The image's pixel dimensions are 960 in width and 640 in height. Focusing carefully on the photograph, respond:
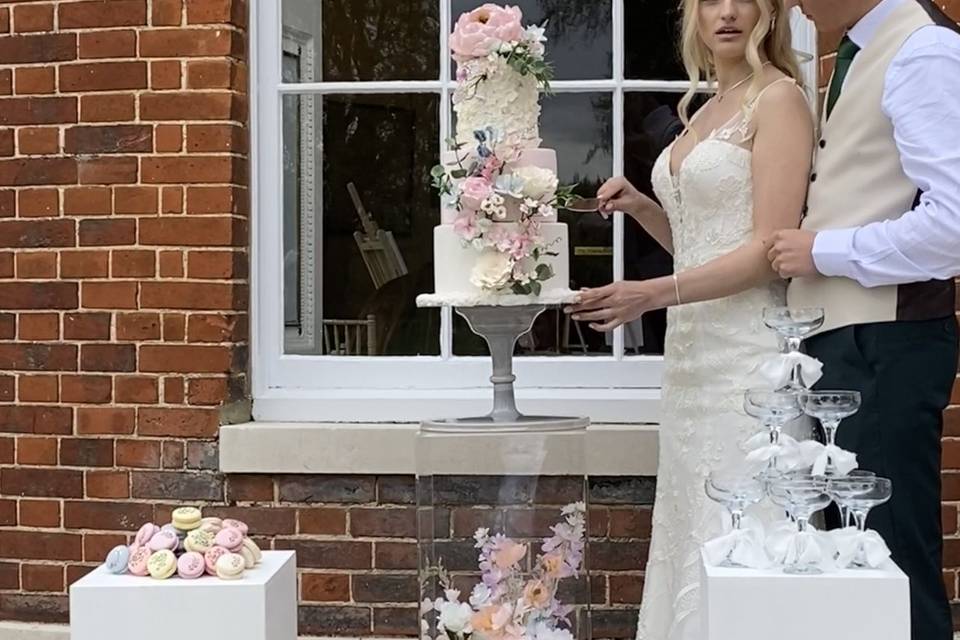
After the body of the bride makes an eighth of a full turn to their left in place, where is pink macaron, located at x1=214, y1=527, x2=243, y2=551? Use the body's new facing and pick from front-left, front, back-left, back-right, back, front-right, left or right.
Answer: front-right

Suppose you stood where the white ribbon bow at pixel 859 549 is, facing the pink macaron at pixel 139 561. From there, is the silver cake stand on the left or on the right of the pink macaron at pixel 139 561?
right

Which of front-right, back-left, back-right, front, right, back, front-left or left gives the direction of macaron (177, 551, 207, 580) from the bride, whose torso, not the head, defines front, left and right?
front

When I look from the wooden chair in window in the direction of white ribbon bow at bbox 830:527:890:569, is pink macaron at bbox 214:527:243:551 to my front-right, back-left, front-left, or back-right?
front-right

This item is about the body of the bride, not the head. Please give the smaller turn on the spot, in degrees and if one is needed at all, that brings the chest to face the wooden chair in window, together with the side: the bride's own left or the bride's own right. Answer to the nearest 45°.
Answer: approximately 90° to the bride's own right

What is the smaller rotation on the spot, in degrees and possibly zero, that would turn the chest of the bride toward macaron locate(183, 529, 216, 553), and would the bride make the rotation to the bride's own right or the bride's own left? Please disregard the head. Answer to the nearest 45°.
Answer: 0° — they already face it

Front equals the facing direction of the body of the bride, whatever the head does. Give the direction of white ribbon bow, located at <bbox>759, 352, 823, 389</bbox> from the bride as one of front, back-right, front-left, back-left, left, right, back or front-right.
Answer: front-left

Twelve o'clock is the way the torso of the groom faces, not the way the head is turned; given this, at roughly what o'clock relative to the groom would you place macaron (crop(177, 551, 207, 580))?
The macaron is roughly at 11 o'clock from the groom.

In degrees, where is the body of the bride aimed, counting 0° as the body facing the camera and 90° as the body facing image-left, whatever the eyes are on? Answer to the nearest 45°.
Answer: approximately 45°

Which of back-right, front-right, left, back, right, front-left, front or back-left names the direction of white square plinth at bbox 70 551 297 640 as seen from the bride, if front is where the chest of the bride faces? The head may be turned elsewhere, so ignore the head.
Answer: front

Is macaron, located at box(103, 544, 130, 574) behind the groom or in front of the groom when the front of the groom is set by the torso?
in front

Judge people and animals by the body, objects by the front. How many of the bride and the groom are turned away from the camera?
0

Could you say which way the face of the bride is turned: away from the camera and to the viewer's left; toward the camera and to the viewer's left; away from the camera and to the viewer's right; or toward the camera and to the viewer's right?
toward the camera and to the viewer's left

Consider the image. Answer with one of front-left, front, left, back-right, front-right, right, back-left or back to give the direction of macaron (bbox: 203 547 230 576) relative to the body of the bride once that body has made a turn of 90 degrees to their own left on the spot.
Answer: right

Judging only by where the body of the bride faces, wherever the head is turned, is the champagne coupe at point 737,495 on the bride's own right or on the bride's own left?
on the bride's own left

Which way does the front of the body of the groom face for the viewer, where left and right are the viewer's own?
facing to the left of the viewer
